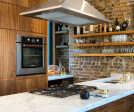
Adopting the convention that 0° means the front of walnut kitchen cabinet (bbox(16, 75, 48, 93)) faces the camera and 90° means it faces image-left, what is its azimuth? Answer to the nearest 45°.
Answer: approximately 315°

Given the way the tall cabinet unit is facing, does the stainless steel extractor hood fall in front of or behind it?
in front
